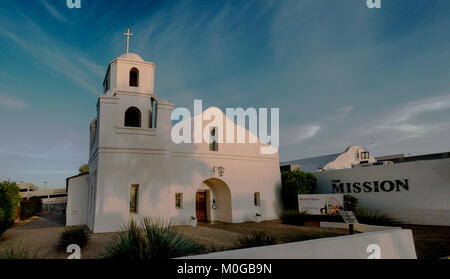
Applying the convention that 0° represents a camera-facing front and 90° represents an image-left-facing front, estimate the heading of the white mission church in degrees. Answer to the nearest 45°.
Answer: approximately 315°

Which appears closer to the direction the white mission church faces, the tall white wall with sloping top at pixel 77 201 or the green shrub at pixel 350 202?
the green shrub

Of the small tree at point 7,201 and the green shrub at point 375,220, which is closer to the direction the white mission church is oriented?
the green shrub

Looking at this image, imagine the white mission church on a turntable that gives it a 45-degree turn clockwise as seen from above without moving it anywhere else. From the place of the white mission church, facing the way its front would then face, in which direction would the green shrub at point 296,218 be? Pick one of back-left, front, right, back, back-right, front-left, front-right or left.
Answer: left

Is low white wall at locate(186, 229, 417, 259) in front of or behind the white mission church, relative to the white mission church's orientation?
in front

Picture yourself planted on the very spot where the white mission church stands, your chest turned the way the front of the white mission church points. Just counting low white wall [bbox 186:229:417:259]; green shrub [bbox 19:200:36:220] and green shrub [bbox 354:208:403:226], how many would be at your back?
1

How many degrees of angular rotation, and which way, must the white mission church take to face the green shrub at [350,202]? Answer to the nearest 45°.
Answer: approximately 45° to its left

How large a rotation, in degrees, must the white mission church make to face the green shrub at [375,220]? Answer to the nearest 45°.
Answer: approximately 45° to its left

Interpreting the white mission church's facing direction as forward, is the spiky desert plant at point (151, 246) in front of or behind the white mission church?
in front

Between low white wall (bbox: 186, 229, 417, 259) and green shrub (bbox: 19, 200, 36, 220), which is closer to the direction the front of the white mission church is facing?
the low white wall

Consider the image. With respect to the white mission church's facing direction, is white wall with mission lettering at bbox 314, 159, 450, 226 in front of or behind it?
in front
